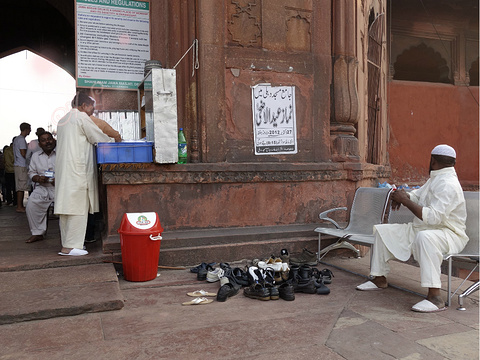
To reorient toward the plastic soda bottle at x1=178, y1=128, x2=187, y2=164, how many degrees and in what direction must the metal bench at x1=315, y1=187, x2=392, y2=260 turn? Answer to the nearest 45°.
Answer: approximately 45° to its right

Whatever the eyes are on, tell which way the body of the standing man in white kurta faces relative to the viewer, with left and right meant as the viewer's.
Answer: facing away from the viewer and to the right of the viewer

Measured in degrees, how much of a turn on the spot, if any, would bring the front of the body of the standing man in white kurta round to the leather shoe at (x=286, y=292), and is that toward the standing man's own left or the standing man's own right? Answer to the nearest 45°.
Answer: approximately 90° to the standing man's own right

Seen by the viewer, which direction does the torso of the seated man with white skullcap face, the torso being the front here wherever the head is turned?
to the viewer's left
